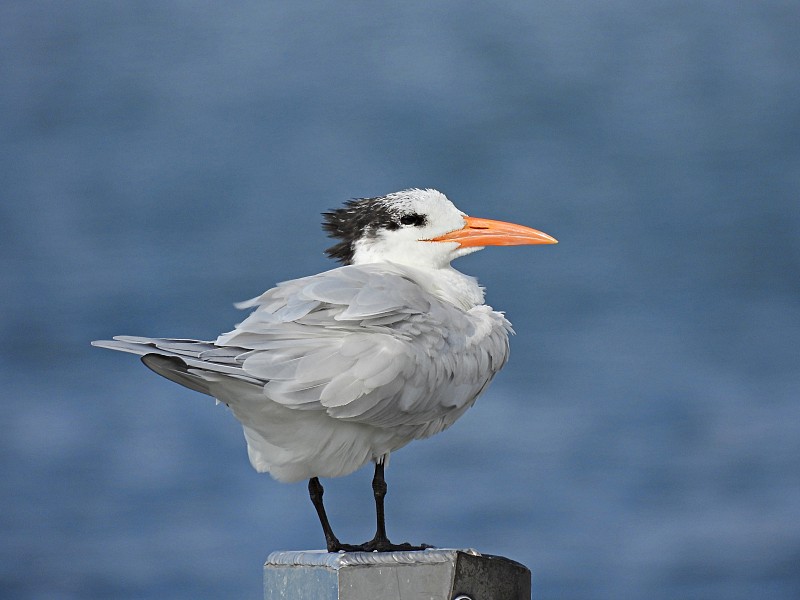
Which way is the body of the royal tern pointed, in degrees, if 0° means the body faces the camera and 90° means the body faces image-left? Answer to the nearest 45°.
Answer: approximately 270°
